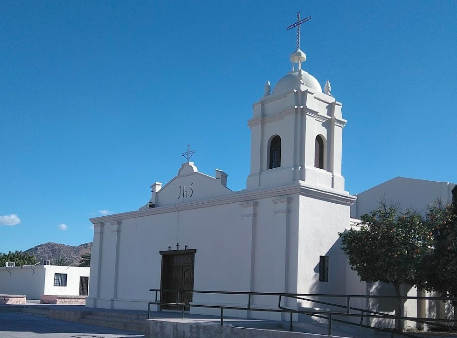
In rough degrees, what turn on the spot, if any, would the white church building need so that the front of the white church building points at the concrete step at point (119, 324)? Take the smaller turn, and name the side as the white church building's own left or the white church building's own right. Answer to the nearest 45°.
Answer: approximately 45° to the white church building's own right

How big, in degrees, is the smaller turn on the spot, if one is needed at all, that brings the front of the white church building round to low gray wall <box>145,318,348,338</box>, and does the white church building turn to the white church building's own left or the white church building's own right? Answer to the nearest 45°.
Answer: approximately 45° to the white church building's own left

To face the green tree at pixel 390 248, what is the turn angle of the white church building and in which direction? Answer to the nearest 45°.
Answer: approximately 90° to its left

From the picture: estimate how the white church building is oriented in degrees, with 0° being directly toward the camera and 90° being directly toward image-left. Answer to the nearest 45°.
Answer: approximately 45°
